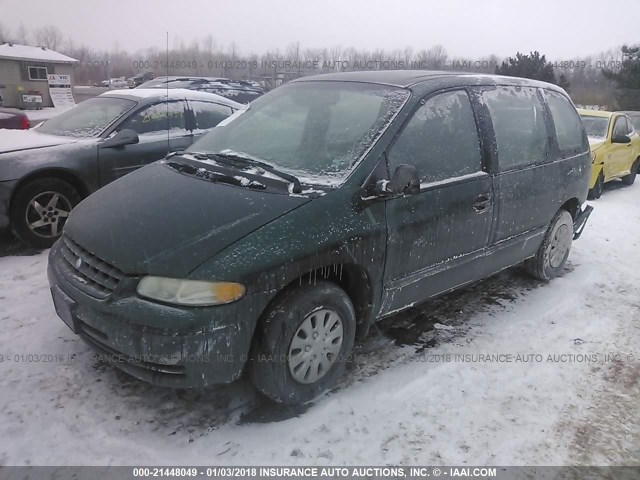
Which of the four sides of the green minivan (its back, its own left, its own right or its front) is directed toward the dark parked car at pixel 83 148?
right

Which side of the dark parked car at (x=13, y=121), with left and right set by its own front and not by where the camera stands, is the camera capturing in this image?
left

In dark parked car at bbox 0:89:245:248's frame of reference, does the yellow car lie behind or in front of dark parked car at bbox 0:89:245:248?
behind

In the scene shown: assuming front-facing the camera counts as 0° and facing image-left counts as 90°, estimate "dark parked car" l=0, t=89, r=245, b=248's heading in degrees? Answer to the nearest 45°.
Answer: approximately 45°

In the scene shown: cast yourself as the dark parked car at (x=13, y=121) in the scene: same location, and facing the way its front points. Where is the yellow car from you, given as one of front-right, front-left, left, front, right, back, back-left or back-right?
back-left

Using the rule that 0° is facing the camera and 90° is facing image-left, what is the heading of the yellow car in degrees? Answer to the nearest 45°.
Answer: approximately 45°
